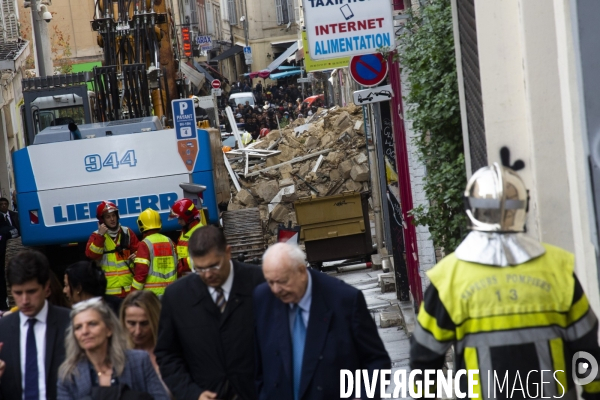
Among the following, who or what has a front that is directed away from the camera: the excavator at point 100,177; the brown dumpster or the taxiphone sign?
the excavator

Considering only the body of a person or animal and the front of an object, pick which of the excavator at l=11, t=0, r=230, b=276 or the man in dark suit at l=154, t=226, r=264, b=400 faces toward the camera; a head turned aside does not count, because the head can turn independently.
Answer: the man in dark suit

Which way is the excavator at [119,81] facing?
away from the camera

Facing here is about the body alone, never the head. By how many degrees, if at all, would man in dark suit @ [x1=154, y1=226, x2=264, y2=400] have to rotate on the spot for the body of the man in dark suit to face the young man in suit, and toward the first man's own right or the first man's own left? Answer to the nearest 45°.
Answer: approximately 90° to the first man's own right

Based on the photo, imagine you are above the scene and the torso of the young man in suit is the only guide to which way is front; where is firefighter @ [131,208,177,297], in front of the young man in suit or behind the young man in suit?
behind

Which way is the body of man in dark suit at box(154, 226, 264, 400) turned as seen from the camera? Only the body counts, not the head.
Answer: toward the camera

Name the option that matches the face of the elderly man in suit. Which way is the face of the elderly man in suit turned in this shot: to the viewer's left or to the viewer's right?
to the viewer's left

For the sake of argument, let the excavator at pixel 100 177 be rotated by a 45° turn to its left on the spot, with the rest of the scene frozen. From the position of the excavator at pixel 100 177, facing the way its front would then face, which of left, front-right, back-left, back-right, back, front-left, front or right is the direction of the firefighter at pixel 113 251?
back-left

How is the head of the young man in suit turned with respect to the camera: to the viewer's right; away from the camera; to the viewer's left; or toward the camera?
toward the camera

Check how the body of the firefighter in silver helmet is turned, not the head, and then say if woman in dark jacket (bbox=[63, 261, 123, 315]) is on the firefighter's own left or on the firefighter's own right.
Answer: on the firefighter's own left

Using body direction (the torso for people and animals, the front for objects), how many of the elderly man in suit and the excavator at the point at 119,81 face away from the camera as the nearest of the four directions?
1

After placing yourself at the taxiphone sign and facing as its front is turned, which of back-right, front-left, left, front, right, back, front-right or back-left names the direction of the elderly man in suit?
front

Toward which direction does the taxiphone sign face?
toward the camera

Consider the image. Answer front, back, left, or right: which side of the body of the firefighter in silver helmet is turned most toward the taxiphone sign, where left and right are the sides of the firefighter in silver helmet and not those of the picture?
front

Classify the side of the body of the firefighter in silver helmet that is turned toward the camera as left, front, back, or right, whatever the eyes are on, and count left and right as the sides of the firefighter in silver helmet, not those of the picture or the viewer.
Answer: back

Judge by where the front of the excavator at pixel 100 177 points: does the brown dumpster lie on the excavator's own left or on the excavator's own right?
on the excavator's own right

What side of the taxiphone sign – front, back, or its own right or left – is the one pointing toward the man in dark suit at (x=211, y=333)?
front

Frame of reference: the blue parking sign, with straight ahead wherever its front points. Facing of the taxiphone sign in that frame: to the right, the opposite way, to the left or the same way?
the same way
